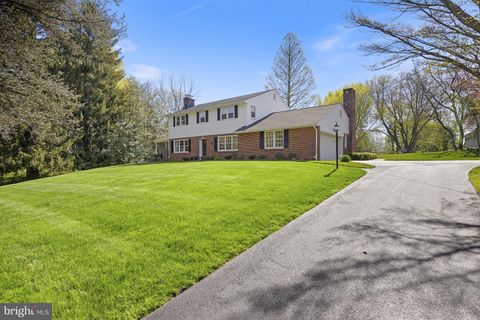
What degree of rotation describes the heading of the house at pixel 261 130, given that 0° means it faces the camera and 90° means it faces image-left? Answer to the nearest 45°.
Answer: approximately 45°

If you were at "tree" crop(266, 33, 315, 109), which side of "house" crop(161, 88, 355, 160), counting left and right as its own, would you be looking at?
back

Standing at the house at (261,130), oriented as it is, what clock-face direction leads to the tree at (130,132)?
The tree is roughly at 2 o'clock from the house.

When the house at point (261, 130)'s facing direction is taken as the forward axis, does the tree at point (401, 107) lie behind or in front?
behind

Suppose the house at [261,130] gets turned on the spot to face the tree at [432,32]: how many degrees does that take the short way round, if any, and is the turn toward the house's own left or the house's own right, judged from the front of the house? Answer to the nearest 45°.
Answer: approximately 45° to the house's own left

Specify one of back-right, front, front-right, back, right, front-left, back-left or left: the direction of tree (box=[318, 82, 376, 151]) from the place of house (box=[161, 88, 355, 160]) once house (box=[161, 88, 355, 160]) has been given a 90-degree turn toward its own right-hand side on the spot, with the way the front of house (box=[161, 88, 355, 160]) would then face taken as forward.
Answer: right

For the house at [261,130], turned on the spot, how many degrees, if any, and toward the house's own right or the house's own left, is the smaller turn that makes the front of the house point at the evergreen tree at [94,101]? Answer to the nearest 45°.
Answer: approximately 45° to the house's own right

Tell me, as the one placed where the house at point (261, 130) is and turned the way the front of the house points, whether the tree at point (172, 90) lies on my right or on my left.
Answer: on my right
